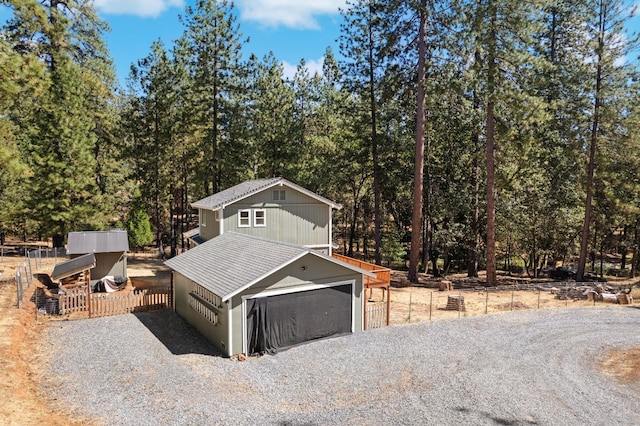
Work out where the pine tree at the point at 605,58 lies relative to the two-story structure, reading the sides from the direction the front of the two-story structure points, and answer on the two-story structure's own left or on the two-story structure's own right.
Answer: on the two-story structure's own left

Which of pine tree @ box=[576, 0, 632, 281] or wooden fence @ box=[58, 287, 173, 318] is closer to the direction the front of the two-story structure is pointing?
the pine tree

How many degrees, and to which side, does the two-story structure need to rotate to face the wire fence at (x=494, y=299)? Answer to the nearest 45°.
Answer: approximately 90° to its left

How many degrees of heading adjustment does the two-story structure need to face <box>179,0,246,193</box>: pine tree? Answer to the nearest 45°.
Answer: approximately 135° to its left

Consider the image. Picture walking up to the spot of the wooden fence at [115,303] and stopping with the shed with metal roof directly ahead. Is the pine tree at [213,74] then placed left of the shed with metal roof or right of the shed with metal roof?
right

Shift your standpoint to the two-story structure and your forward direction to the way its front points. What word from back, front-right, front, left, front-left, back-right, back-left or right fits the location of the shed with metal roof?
back

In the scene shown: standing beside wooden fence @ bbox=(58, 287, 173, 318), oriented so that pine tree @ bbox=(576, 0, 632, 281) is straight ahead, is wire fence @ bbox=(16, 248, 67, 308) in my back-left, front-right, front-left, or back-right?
back-left

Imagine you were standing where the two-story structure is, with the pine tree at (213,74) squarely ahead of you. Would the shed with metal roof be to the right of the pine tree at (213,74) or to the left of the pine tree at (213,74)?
left
